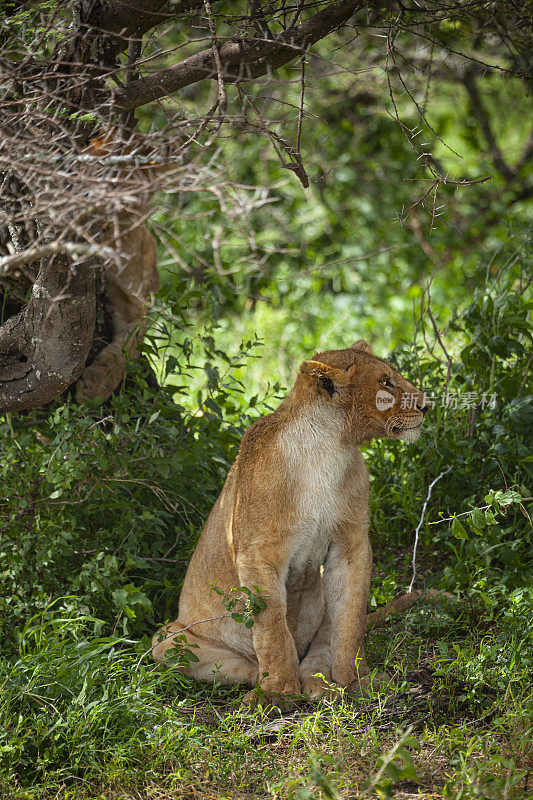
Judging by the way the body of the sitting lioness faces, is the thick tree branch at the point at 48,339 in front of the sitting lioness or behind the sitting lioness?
behind

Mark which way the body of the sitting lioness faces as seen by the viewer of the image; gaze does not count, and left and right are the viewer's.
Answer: facing the viewer and to the right of the viewer
